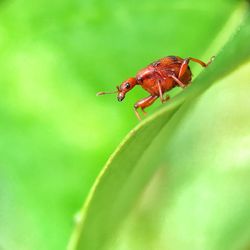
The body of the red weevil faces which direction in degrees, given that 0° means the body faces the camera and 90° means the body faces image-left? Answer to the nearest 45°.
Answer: approximately 90°
